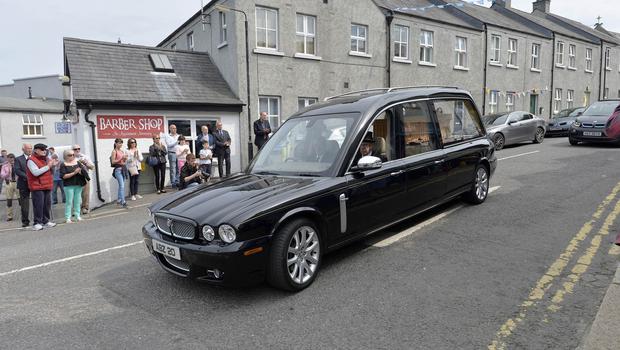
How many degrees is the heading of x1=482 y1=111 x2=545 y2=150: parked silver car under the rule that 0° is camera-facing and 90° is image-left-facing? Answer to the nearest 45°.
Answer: approximately 45°

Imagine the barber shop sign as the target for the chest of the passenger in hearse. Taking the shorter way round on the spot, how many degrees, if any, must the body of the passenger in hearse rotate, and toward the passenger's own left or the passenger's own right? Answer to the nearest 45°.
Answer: approximately 90° to the passenger's own right

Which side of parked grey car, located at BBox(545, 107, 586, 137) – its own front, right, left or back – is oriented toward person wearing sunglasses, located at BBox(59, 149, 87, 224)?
front

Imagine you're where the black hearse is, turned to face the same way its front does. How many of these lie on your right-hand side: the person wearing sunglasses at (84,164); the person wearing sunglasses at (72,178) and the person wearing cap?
3

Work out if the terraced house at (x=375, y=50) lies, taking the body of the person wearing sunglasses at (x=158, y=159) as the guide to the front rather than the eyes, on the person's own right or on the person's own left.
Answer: on the person's own left

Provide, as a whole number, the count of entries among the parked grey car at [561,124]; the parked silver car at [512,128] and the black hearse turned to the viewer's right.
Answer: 0

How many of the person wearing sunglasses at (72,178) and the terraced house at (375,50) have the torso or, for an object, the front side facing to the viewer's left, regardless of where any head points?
0

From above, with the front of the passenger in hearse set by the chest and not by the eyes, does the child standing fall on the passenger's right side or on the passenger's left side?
on the passenger's right side

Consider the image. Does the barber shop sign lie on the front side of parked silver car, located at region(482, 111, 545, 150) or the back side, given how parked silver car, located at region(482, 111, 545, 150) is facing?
on the front side

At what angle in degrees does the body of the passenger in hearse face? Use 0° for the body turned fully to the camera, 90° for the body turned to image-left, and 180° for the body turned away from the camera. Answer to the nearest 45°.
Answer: approximately 45°

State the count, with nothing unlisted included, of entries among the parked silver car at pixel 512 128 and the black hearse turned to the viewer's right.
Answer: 0

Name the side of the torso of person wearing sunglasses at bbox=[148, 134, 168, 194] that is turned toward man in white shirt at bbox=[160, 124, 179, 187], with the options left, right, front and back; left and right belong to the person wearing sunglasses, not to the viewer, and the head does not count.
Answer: left

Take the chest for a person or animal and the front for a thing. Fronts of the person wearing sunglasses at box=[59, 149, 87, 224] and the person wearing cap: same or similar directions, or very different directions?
same or similar directions

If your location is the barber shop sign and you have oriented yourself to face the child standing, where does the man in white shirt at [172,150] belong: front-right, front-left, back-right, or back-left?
front-left
